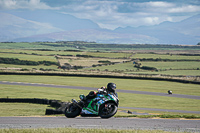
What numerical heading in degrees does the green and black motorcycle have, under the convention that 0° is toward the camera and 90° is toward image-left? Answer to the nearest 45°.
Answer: approximately 270°
